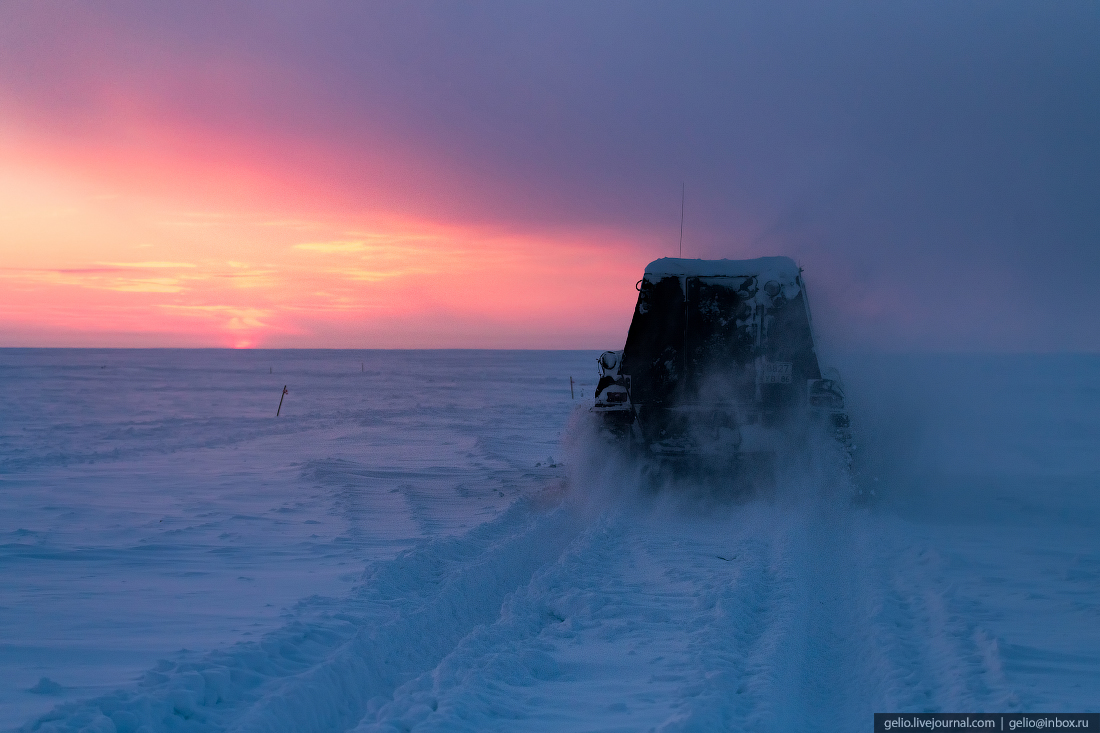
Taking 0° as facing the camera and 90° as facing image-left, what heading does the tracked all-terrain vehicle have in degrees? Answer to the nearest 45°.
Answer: approximately 180°
